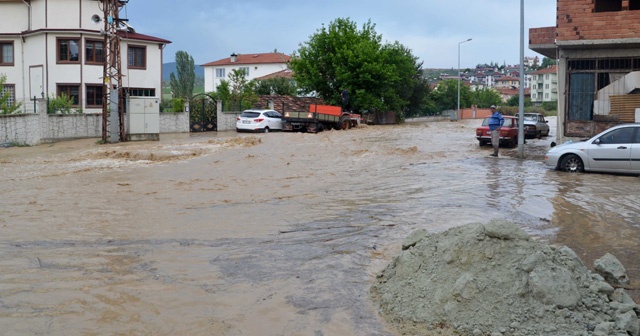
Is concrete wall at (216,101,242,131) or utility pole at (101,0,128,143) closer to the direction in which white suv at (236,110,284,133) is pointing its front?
the concrete wall

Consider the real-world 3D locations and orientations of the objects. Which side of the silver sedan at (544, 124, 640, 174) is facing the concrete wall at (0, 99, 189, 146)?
front

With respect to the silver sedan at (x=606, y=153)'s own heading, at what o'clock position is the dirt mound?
The dirt mound is roughly at 9 o'clock from the silver sedan.

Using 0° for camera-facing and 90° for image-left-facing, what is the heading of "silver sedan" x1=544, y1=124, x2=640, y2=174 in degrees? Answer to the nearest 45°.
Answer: approximately 90°

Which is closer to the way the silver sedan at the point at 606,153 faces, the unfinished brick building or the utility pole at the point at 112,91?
the utility pole
